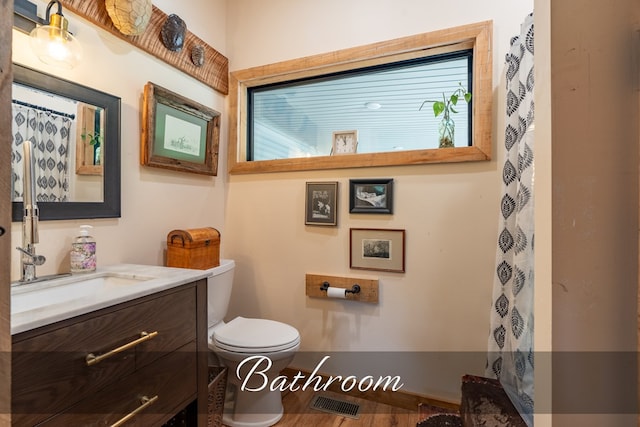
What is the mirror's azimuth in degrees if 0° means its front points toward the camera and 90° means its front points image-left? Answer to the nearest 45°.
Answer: approximately 315°

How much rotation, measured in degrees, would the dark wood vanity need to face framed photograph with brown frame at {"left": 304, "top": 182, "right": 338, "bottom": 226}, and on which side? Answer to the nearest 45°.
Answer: approximately 90° to its left

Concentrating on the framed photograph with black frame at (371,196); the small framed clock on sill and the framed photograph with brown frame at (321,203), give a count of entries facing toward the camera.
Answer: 3

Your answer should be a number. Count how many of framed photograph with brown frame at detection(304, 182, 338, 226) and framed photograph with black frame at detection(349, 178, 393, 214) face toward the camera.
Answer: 2

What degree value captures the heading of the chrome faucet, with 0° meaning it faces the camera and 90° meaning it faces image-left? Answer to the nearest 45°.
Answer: approximately 315°

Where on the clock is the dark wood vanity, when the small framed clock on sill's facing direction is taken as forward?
The dark wood vanity is roughly at 1 o'clock from the small framed clock on sill.

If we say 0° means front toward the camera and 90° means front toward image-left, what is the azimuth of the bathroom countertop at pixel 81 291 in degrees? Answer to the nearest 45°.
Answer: approximately 315°

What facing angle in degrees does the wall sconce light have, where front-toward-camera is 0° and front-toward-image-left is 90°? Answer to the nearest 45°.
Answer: approximately 315°

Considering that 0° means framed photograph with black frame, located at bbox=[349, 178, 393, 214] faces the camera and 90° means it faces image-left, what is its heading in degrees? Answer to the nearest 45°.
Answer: approximately 0°

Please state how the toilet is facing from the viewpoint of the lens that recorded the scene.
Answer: facing the viewer and to the right of the viewer

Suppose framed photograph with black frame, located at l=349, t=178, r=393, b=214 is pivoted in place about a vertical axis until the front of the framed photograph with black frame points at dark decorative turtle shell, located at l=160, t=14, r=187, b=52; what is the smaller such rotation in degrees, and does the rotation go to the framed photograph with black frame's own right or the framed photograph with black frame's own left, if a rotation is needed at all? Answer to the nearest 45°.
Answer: approximately 90° to the framed photograph with black frame's own right
